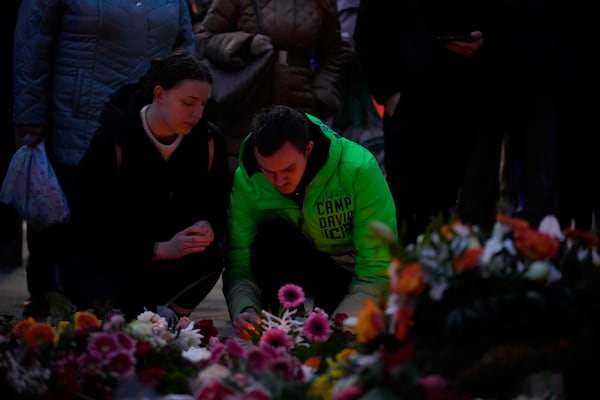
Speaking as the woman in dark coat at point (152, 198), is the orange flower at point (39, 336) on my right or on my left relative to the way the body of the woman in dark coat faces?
on my right

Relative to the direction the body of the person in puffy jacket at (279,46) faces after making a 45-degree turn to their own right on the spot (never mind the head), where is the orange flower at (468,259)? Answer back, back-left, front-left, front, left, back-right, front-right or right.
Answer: front-left

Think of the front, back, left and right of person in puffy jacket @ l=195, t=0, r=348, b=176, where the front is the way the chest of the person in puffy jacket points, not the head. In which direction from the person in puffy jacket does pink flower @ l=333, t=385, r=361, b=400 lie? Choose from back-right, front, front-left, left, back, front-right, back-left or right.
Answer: front

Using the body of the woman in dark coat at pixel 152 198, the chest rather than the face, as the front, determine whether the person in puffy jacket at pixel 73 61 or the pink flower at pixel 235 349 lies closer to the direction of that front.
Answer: the pink flower

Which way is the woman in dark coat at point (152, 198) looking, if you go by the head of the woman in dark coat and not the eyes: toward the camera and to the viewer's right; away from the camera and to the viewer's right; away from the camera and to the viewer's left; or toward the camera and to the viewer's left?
toward the camera and to the viewer's right

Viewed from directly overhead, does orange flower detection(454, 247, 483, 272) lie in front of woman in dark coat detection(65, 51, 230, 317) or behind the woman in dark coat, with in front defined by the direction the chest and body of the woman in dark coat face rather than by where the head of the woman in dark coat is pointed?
in front

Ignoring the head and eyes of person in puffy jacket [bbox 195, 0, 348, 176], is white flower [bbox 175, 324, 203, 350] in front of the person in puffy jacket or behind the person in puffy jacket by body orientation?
in front

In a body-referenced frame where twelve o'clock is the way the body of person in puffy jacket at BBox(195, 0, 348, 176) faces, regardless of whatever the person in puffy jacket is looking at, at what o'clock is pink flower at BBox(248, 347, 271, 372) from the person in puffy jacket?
The pink flower is roughly at 12 o'clock from the person in puffy jacket.

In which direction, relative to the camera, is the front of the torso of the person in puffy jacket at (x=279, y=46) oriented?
toward the camera

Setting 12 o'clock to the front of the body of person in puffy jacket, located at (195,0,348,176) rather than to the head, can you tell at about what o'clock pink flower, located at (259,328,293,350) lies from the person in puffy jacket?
The pink flower is roughly at 12 o'clock from the person in puffy jacket.

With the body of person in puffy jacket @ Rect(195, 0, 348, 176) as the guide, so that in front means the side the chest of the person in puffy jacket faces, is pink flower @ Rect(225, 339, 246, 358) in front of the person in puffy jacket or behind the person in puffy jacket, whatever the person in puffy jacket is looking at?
in front

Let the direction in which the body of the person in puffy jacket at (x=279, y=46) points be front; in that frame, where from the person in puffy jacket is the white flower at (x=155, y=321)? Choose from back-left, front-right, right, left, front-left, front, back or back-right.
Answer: front

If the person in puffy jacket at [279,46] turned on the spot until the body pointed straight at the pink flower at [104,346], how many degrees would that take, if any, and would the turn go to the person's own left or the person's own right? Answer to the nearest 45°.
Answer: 0° — they already face it

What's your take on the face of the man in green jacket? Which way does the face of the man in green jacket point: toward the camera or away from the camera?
toward the camera

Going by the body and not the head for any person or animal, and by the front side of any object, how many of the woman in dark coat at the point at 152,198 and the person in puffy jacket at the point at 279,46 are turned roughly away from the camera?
0

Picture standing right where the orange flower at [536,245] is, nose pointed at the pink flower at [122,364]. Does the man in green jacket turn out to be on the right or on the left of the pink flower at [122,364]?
right

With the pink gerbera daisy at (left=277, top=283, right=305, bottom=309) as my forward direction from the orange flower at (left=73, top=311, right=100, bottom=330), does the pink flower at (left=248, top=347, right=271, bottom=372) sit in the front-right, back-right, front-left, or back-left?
front-right
